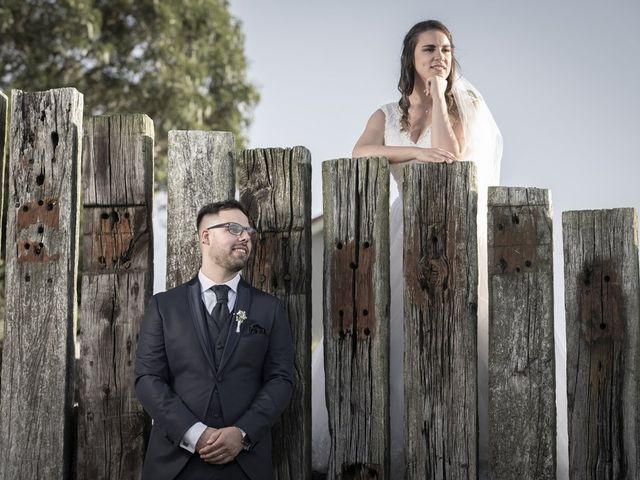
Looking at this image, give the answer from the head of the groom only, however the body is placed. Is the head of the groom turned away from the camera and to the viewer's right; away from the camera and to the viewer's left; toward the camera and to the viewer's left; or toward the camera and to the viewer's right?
toward the camera and to the viewer's right

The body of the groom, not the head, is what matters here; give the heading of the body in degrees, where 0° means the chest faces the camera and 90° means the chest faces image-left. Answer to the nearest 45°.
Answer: approximately 0°

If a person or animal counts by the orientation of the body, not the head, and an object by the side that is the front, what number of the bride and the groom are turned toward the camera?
2

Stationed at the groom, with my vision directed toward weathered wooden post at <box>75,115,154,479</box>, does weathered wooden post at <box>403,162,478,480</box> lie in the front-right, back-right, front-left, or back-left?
back-right

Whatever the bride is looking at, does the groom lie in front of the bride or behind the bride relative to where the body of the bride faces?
in front

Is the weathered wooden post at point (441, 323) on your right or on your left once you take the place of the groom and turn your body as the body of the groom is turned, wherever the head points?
on your left

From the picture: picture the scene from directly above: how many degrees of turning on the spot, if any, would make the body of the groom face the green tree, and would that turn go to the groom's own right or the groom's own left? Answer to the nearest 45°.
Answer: approximately 180°
